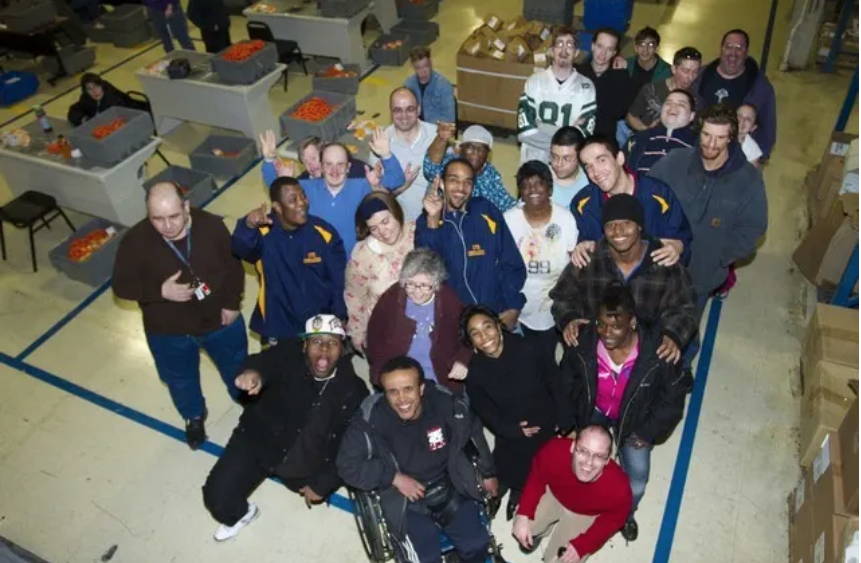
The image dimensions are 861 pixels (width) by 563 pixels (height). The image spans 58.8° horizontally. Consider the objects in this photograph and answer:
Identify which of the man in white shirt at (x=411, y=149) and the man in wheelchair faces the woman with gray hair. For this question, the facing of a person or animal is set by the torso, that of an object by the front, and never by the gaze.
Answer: the man in white shirt

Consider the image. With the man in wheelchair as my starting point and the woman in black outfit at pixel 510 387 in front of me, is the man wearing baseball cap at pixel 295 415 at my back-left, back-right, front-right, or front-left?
back-left

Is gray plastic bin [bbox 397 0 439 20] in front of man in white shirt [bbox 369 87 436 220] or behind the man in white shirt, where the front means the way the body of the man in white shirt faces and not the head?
behind

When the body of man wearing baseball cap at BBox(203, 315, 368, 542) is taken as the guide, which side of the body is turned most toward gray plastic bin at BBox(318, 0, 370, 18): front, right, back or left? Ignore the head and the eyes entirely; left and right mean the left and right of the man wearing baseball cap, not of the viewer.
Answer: back
